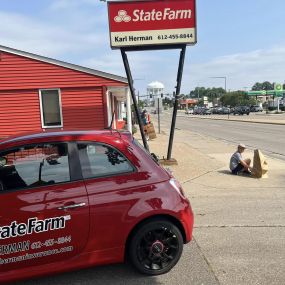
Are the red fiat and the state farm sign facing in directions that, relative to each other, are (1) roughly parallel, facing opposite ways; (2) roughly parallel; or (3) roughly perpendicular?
roughly perpendicular

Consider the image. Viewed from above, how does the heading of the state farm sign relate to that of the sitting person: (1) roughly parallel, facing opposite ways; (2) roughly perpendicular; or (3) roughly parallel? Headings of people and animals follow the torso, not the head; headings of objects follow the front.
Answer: roughly perpendicular

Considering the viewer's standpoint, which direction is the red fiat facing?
facing to the left of the viewer

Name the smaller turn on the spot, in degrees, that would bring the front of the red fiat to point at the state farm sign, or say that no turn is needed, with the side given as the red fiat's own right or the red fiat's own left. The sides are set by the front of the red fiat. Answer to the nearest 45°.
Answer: approximately 90° to the red fiat's own right
